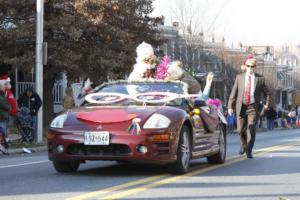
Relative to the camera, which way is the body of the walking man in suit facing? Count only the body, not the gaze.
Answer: toward the camera

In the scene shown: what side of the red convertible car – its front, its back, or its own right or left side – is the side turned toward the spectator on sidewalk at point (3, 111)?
right

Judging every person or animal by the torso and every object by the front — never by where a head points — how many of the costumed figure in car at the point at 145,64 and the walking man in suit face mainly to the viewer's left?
0

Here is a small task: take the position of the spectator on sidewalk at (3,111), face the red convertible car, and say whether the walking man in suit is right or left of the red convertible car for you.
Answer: left

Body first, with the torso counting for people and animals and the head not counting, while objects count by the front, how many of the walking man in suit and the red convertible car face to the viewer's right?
0

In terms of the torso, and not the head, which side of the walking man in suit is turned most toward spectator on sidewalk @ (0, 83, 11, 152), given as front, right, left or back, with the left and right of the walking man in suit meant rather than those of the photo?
right

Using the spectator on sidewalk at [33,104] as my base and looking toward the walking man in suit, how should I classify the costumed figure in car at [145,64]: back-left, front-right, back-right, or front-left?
front-right

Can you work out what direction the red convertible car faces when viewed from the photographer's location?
facing the viewer and to the left of the viewer

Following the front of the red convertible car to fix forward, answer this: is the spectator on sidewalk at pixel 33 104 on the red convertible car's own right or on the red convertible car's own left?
on the red convertible car's own right
